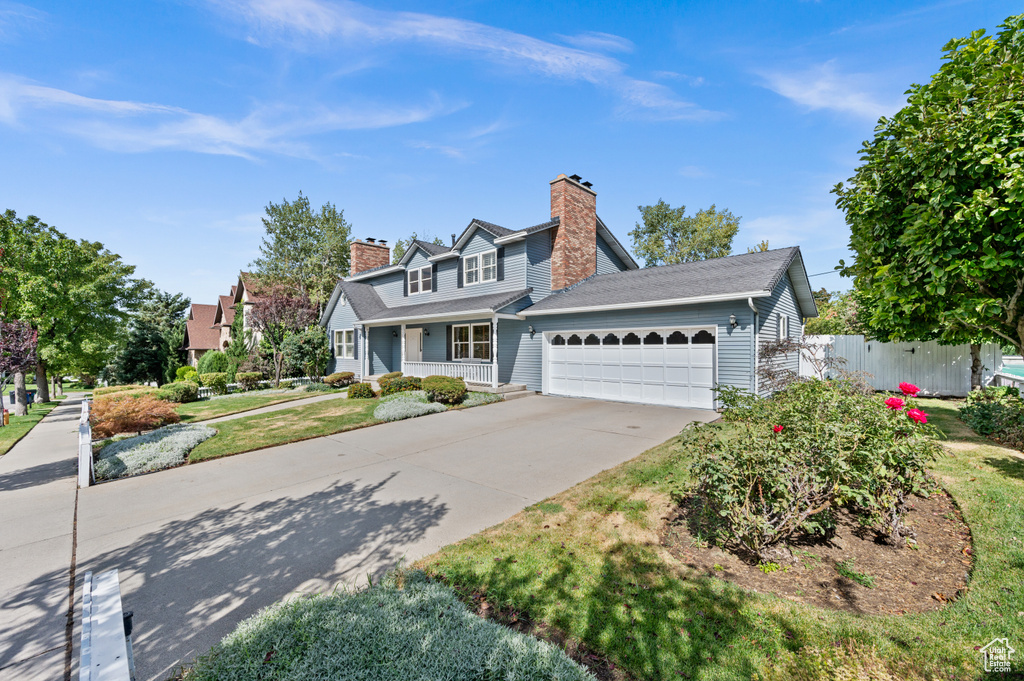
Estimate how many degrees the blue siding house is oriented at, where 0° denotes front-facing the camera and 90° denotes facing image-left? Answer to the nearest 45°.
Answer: approximately 45°

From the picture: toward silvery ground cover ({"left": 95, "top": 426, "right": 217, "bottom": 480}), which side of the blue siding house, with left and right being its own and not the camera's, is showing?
front

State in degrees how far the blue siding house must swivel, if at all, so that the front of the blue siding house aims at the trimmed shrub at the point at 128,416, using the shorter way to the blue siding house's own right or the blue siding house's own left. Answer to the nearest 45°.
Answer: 0° — it already faces it

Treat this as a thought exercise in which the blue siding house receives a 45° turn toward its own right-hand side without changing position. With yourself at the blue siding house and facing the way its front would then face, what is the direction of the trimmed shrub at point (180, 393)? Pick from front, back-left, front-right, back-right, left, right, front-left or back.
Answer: front

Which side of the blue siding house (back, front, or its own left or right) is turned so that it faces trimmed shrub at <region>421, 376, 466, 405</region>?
front

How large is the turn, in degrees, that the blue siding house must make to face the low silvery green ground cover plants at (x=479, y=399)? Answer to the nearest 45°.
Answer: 0° — it already faces it

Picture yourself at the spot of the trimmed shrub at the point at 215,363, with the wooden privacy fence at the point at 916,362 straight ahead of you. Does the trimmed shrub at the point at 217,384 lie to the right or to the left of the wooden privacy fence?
right

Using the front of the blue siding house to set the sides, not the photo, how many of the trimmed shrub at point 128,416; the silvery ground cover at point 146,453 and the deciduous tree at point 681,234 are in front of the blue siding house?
2

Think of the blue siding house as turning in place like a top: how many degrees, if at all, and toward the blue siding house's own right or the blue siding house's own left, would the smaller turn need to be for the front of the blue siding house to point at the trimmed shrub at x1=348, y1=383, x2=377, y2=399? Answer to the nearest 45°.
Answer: approximately 45° to the blue siding house's own right

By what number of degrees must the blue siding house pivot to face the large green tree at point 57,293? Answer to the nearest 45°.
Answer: approximately 45° to its right

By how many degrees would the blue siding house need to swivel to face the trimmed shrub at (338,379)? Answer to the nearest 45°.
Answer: approximately 45° to its right

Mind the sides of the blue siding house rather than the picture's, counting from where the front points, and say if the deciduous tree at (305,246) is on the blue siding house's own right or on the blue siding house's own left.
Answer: on the blue siding house's own right

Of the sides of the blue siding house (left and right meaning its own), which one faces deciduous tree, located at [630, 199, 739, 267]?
back
